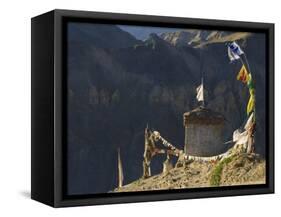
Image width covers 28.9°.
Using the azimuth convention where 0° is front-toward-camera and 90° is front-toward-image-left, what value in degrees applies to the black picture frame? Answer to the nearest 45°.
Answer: approximately 315°
